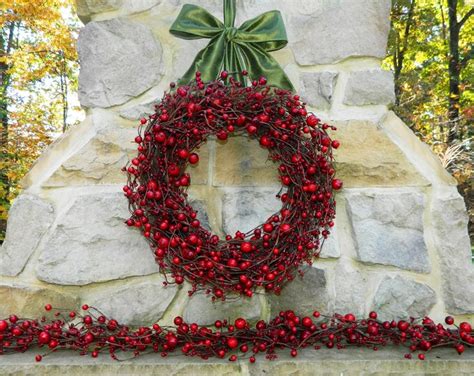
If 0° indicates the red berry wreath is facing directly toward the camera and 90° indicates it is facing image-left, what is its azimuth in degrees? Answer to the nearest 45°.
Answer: approximately 0°

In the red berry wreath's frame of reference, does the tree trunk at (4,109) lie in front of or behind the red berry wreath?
behind

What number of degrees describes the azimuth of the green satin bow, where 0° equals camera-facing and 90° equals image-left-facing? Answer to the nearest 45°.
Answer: approximately 0°
